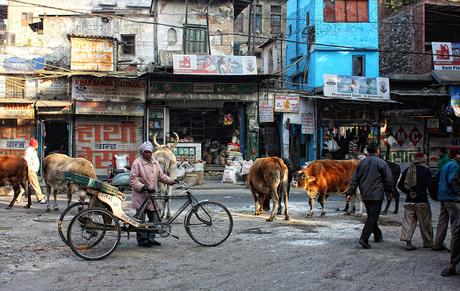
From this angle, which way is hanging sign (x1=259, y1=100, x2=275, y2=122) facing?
toward the camera

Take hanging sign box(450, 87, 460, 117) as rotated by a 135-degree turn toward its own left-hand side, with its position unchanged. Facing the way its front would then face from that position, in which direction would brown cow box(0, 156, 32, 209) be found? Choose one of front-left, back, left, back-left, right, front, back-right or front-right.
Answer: back

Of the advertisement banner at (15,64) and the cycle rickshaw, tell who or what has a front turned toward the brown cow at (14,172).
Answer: the advertisement banner

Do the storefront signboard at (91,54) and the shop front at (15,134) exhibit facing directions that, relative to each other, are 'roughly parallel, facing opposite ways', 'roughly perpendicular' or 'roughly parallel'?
roughly parallel

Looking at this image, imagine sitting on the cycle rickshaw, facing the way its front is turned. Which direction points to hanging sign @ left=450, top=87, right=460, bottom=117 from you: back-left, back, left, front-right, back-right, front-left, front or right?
front-left

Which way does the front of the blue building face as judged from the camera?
facing the viewer

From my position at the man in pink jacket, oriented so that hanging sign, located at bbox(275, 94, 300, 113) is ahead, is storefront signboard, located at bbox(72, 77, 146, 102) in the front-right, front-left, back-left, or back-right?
front-left

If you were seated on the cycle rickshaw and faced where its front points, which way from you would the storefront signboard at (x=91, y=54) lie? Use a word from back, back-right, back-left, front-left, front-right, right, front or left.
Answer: left

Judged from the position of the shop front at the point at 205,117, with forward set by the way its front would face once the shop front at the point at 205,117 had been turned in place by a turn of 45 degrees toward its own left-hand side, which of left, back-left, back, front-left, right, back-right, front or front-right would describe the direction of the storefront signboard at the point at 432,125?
front-left

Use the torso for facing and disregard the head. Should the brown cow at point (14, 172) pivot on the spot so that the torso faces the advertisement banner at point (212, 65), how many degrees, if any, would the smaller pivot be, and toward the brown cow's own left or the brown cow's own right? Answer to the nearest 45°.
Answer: approximately 135° to the brown cow's own right

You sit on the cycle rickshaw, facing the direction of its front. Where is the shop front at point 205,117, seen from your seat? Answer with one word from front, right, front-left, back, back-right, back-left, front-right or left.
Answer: left

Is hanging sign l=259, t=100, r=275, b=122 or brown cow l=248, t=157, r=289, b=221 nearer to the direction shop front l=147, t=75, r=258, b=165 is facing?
the brown cow

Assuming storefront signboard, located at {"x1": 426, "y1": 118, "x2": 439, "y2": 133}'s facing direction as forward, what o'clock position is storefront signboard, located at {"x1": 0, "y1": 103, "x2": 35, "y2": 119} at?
storefront signboard, located at {"x1": 0, "y1": 103, "x2": 35, "y2": 119} is roughly at 2 o'clock from storefront signboard, located at {"x1": 426, "y1": 118, "x2": 439, "y2": 133}.

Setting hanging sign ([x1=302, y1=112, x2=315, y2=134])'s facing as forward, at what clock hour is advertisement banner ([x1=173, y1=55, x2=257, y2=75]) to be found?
The advertisement banner is roughly at 2 o'clock from the hanging sign.

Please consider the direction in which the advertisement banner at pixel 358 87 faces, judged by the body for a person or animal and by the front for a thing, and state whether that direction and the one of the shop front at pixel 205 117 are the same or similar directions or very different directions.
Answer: same or similar directions

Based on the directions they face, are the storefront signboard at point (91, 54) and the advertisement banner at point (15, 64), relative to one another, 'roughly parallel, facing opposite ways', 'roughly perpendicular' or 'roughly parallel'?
roughly parallel
